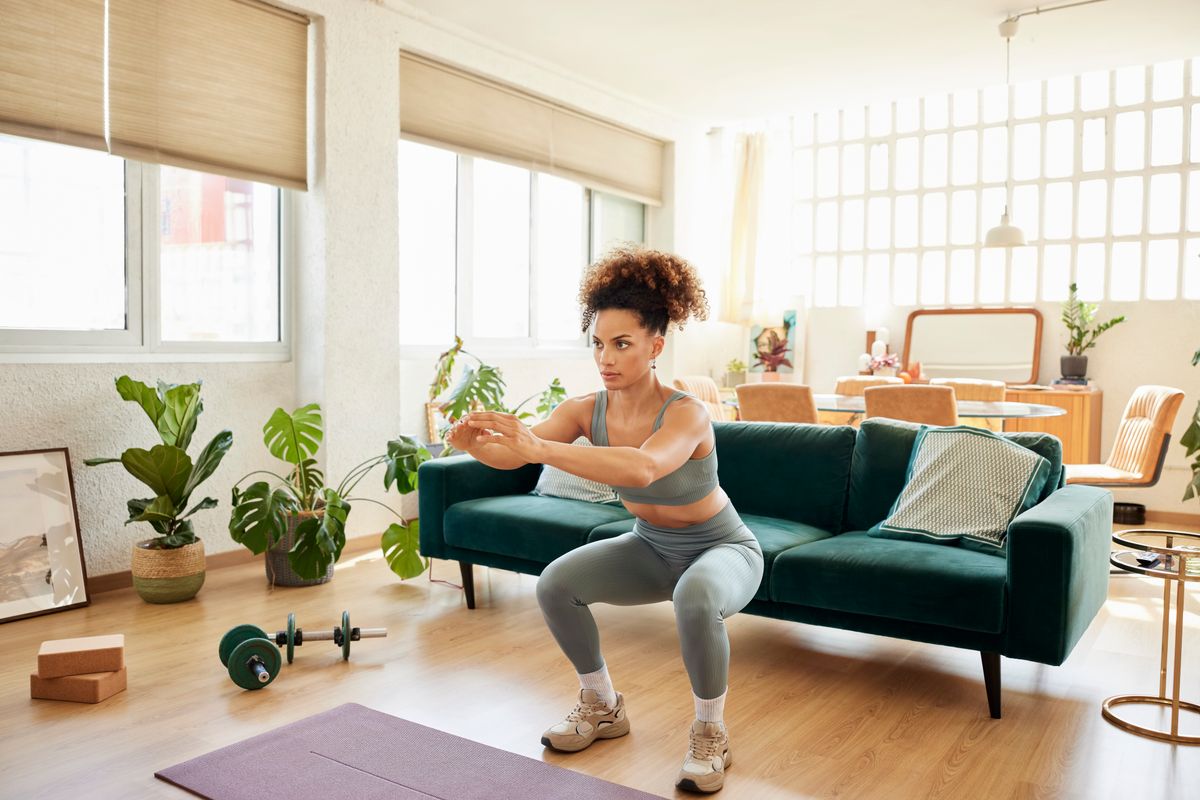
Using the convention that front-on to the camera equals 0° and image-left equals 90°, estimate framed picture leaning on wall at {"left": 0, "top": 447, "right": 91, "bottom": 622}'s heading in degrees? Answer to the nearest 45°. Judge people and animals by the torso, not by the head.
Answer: approximately 315°

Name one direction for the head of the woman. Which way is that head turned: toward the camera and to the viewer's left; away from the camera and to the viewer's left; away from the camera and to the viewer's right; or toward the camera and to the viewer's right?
toward the camera and to the viewer's left

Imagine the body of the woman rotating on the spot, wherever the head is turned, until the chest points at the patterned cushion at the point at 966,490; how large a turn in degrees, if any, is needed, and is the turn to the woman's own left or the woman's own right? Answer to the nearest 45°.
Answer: approximately 180°

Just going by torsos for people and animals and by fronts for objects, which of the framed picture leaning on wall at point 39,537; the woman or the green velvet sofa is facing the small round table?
the framed picture leaning on wall

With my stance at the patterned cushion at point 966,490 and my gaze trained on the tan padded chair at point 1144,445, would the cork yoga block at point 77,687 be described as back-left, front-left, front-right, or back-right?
back-left

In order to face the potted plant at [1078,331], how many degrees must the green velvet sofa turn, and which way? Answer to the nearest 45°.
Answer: approximately 180°

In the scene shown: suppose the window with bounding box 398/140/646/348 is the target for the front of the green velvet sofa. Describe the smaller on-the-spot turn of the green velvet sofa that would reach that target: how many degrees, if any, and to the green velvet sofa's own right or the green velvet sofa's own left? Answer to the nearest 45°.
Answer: approximately 90° to the green velvet sofa's own right

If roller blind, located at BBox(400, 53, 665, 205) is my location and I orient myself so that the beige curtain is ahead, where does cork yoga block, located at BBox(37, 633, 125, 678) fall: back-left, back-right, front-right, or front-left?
back-right

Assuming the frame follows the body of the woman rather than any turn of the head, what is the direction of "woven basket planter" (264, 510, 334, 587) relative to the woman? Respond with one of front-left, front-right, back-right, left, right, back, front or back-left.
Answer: right

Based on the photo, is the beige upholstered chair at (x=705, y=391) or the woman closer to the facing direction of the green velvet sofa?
the woman

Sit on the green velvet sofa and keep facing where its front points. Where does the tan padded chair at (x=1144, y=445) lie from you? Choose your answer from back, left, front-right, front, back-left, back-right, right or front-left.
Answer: back

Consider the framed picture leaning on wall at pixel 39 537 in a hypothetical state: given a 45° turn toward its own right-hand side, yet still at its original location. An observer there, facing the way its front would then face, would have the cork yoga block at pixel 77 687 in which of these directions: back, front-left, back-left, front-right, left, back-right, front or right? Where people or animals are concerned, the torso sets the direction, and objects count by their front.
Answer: front

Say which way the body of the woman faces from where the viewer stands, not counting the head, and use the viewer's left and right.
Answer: facing the viewer and to the left of the viewer

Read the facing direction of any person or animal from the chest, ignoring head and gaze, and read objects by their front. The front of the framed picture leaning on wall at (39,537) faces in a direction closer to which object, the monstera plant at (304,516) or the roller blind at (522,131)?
the monstera plant
